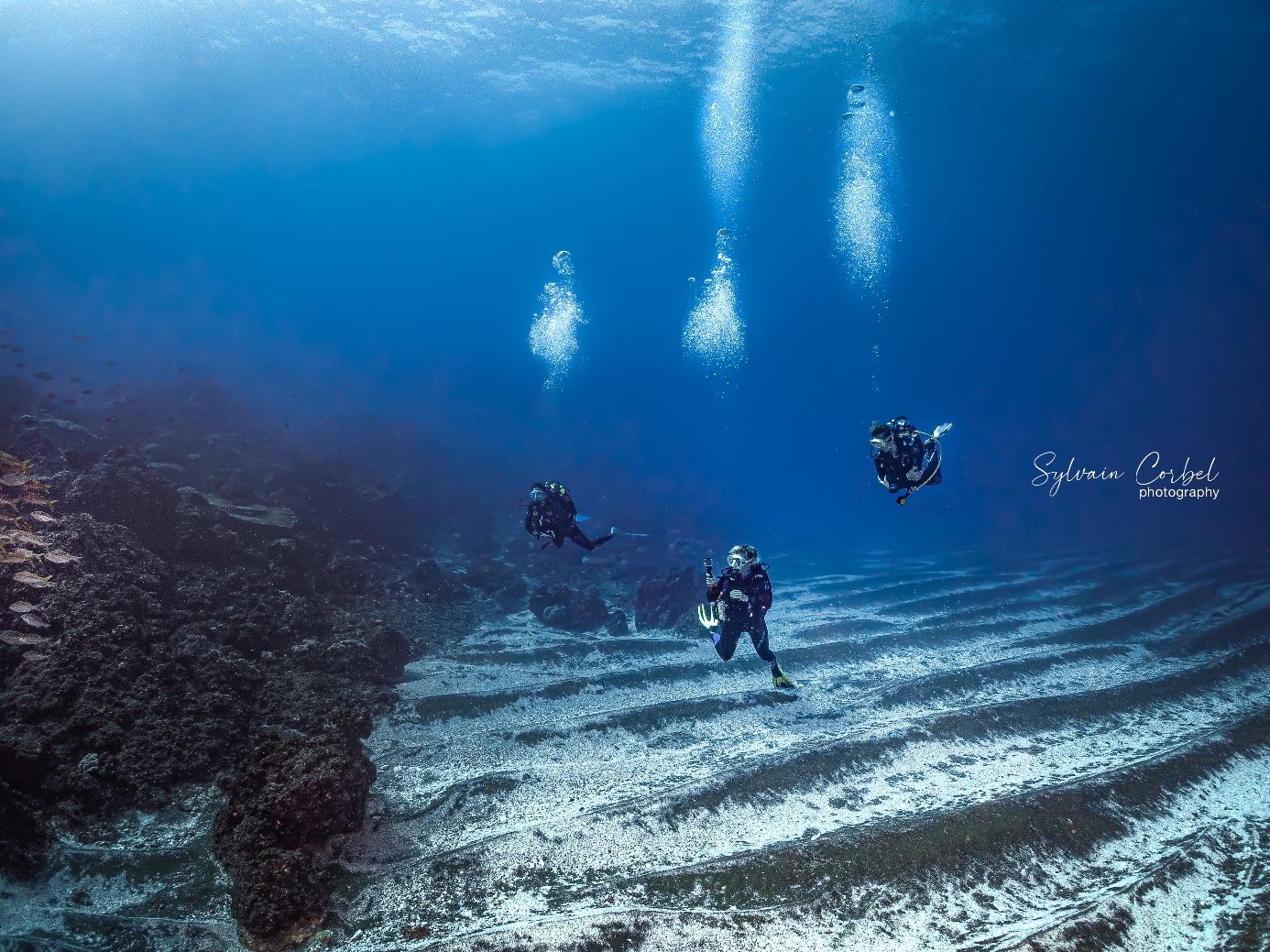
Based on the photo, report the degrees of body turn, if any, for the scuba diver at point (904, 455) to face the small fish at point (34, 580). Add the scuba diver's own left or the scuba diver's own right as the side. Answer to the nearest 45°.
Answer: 0° — they already face it

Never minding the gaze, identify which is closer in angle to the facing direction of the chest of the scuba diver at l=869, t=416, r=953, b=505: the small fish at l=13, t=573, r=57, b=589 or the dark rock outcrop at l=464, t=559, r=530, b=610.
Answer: the small fish
